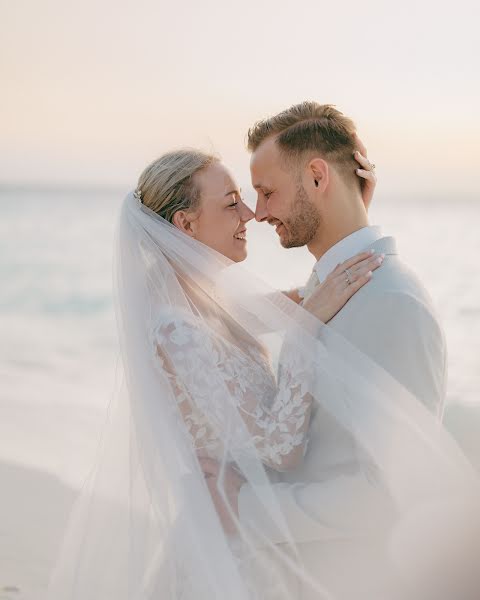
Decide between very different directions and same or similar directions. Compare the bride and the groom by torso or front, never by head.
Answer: very different directions

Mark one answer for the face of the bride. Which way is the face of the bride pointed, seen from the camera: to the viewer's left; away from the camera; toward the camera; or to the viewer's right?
to the viewer's right

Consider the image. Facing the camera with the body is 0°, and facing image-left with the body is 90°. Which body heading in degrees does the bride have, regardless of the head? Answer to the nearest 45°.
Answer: approximately 270°

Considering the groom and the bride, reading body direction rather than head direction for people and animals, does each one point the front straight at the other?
yes

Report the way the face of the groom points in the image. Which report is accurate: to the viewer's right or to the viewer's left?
to the viewer's left

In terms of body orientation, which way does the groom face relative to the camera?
to the viewer's left
